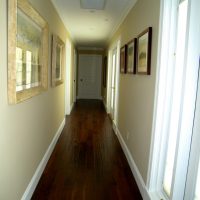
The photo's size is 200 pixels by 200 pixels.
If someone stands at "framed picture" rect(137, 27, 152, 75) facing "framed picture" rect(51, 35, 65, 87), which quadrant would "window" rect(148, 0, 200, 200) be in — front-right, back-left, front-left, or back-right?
back-left

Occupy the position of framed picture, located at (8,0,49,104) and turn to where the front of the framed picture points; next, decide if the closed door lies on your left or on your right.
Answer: on your left

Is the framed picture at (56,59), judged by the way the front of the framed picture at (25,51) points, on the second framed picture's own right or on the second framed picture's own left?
on the second framed picture's own left

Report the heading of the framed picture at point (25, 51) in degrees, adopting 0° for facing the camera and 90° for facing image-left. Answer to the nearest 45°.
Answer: approximately 315°

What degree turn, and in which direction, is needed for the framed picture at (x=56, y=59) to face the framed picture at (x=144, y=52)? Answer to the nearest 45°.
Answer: approximately 45° to its right

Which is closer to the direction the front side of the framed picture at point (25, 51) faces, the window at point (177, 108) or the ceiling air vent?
the window

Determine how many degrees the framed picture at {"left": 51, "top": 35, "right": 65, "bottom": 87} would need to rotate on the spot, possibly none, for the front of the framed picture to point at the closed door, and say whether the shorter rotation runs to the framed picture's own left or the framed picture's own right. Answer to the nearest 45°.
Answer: approximately 90° to the framed picture's own left

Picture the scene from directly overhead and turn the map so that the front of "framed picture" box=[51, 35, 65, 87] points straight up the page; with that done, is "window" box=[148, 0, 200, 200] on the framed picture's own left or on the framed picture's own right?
on the framed picture's own right

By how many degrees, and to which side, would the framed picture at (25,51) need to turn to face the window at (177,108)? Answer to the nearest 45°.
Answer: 0° — it already faces it

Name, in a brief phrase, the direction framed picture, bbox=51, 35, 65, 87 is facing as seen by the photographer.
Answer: facing to the right of the viewer
